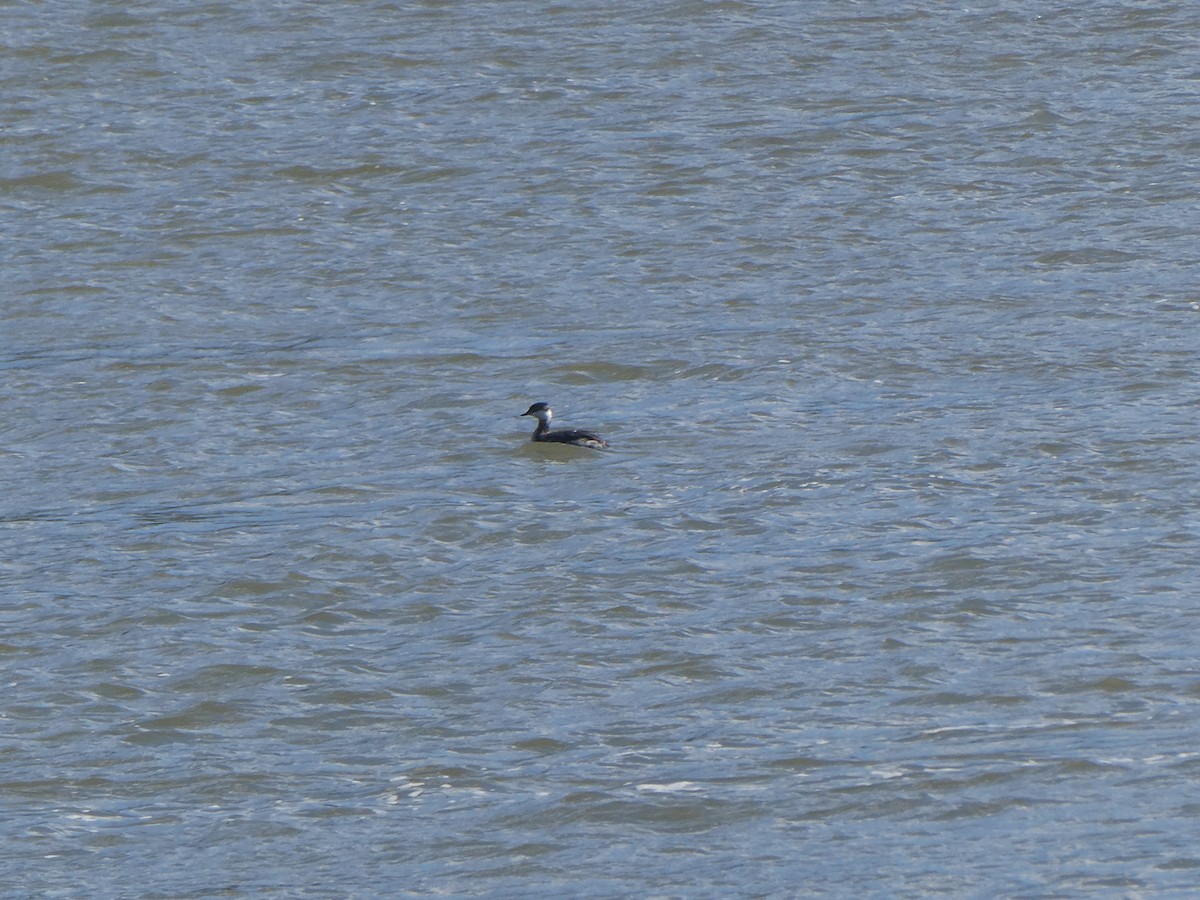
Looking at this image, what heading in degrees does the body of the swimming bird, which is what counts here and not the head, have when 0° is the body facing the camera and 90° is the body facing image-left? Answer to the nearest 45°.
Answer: approximately 90°
